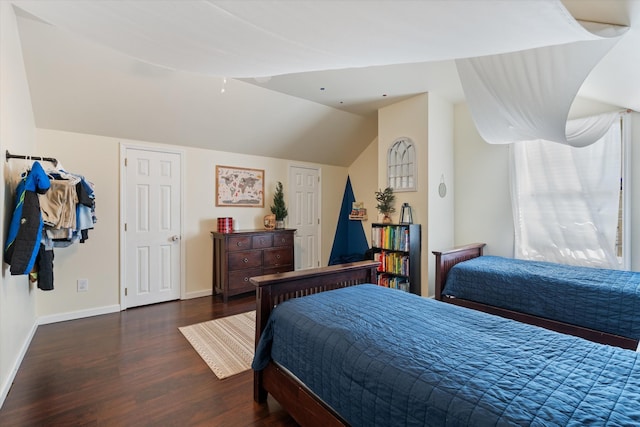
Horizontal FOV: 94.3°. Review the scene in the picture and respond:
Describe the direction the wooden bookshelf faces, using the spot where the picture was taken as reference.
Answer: facing the viewer and to the left of the viewer

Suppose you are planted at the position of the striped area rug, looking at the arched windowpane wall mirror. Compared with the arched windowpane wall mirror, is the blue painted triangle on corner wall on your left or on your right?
left

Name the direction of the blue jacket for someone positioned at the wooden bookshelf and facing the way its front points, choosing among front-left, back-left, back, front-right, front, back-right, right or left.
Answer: front

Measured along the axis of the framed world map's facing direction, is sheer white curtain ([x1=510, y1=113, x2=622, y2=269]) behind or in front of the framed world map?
in front

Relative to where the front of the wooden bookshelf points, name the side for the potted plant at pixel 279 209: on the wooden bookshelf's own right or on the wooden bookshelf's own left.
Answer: on the wooden bookshelf's own right

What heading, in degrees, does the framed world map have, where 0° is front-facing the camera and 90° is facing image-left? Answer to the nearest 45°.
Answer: approximately 315°

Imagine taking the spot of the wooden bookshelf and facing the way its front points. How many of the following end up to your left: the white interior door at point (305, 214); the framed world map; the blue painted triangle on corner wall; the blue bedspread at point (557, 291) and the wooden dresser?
1

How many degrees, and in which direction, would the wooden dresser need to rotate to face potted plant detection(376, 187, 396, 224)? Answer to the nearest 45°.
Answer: approximately 45° to its left

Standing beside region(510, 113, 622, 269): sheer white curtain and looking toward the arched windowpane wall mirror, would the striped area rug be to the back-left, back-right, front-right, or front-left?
front-left

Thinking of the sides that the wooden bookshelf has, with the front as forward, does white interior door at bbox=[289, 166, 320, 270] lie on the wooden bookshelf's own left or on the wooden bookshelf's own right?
on the wooden bookshelf's own right

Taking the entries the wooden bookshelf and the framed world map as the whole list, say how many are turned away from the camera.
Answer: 0

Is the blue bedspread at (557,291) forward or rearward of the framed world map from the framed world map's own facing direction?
forward

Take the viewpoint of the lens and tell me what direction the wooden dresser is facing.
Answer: facing the viewer and to the right of the viewer

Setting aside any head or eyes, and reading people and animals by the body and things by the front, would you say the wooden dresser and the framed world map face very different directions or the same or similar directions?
same or similar directions

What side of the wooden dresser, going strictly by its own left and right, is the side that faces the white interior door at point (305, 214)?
left

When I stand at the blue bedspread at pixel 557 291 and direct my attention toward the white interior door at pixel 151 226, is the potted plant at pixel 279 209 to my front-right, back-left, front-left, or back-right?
front-right

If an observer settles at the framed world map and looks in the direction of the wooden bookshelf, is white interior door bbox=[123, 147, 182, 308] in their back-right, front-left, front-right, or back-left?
back-right
